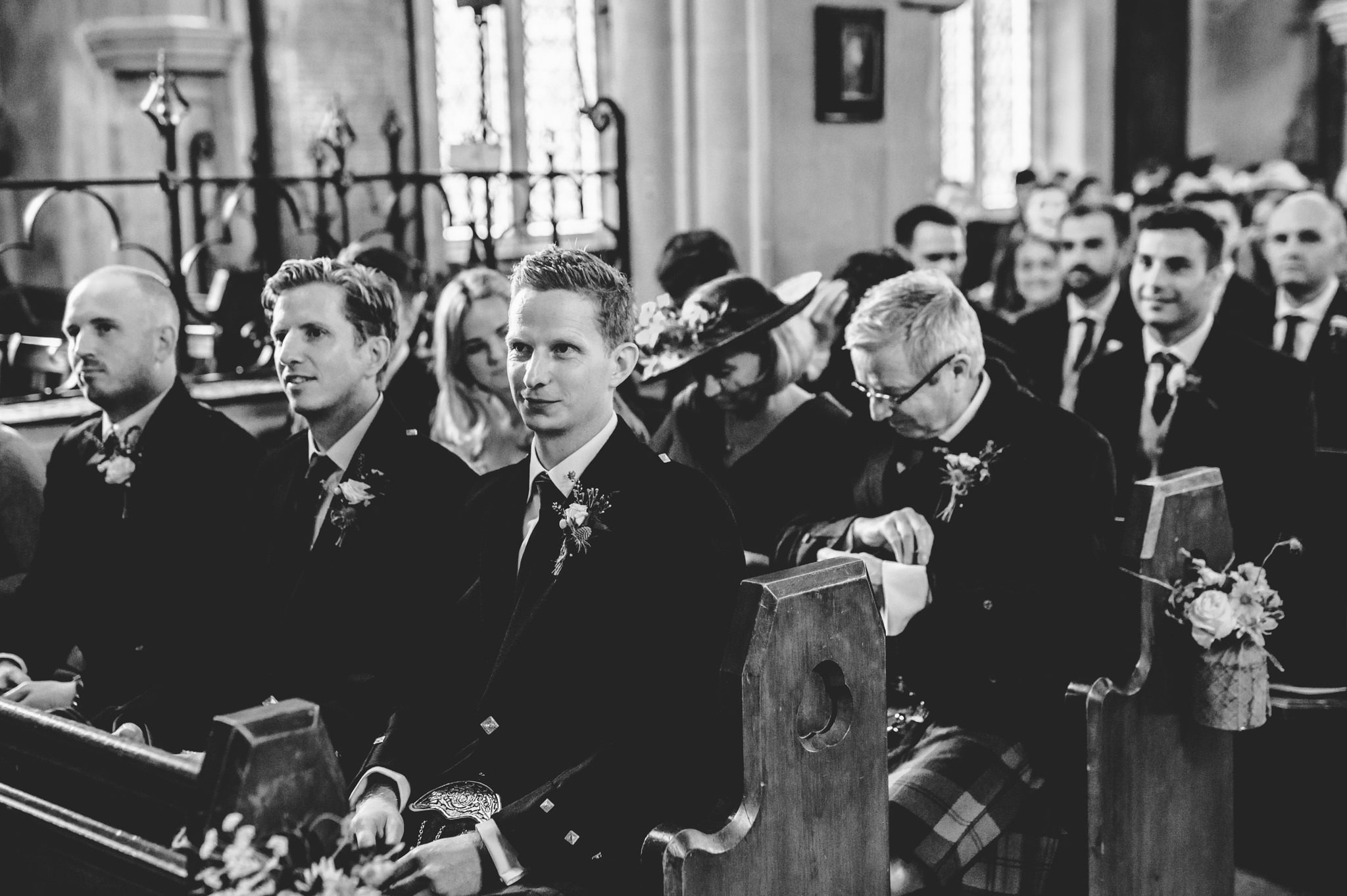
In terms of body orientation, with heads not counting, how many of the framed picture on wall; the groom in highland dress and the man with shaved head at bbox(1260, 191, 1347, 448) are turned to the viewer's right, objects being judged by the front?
0

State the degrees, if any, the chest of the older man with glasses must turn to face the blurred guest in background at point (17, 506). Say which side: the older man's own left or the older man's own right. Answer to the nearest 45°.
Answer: approximately 45° to the older man's own right

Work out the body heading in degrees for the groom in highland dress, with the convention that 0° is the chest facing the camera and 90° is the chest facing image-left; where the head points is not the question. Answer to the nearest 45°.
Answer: approximately 45°

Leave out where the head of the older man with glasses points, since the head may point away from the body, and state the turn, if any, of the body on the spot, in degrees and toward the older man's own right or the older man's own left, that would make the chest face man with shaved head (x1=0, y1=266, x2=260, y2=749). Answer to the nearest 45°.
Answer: approximately 45° to the older man's own right

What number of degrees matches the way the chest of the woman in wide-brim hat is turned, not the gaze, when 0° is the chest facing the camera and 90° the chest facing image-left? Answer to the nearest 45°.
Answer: approximately 45°

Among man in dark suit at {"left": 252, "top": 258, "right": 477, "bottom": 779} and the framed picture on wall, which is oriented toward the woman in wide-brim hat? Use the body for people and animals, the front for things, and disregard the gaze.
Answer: the framed picture on wall

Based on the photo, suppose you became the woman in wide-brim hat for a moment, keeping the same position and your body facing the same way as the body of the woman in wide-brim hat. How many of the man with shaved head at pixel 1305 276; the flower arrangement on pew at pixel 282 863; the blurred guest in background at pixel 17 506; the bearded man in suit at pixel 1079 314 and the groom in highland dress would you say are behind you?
2

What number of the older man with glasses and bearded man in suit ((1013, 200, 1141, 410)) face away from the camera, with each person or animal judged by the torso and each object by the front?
0

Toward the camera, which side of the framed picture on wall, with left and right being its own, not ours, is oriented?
front

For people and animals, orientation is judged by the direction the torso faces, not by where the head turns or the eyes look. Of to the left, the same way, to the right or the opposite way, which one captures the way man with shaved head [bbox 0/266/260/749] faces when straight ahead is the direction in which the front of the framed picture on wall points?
the same way

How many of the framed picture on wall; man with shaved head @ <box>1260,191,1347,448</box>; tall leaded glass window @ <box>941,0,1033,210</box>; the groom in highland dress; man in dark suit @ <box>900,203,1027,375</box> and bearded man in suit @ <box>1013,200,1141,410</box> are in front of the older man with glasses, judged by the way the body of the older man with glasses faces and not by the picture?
1

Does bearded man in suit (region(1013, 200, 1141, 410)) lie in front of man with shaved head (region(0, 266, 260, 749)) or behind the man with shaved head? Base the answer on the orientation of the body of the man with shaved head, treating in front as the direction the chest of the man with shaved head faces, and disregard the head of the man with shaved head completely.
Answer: behind

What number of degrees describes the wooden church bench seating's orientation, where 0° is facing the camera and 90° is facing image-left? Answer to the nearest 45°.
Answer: approximately 45°

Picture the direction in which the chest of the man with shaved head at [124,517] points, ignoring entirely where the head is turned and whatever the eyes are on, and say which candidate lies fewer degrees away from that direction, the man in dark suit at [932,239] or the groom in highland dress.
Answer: the groom in highland dress

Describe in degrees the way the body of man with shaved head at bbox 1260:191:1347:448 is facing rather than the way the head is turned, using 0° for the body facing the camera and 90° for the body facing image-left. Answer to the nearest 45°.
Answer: approximately 45°
